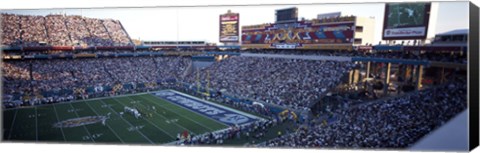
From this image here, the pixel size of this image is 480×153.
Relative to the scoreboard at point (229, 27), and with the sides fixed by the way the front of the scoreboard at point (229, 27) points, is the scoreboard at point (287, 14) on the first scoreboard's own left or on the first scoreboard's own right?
on the first scoreboard's own left

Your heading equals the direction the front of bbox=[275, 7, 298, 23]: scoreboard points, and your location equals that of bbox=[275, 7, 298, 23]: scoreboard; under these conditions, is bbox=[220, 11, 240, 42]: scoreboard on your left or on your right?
on your right

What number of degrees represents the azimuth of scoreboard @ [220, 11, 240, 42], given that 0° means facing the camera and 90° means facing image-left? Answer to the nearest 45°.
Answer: approximately 0°

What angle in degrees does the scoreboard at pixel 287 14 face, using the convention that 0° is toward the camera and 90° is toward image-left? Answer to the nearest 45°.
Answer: approximately 45°
